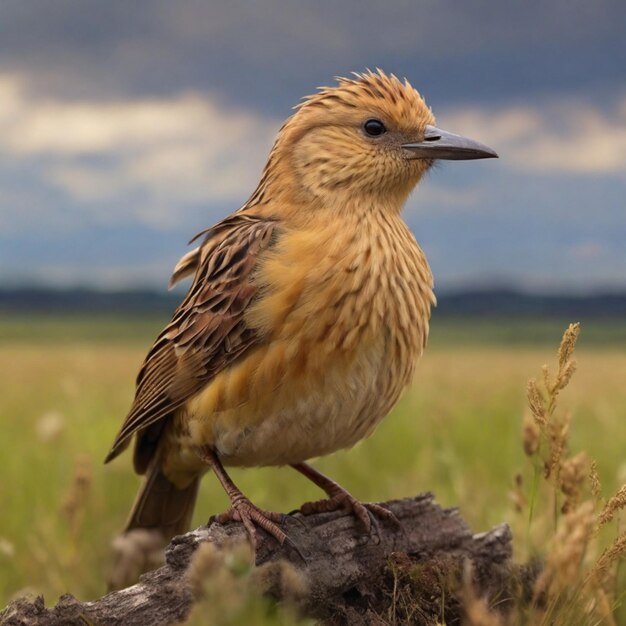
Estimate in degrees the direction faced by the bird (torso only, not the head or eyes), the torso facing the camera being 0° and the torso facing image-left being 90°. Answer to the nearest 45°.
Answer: approximately 315°

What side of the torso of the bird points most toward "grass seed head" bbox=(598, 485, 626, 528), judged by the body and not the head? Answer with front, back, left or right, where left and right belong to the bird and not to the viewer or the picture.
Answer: front

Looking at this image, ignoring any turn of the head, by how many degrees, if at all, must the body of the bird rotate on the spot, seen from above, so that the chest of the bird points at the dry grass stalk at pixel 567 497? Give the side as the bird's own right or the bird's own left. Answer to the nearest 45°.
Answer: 0° — it already faces it

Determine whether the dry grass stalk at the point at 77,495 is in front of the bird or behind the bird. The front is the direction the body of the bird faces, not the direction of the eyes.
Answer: behind
